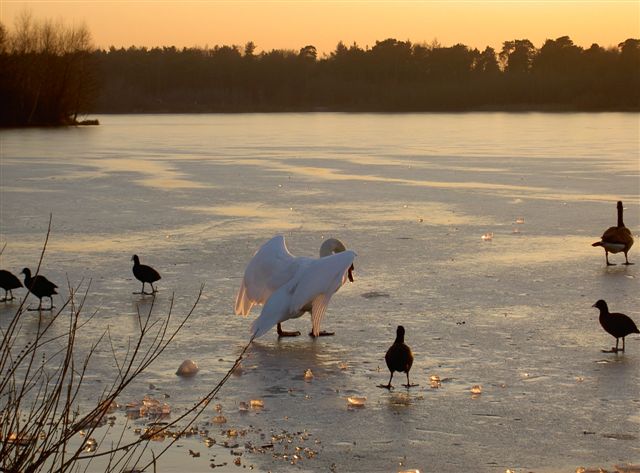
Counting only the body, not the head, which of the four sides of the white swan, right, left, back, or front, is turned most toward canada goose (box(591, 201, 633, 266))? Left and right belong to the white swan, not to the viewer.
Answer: front

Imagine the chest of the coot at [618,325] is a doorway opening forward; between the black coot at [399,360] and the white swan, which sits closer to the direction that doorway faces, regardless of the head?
the white swan

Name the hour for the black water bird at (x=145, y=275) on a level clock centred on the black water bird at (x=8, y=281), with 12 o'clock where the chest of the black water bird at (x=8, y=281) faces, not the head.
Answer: the black water bird at (x=145, y=275) is roughly at 6 o'clock from the black water bird at (x=8, y=281).

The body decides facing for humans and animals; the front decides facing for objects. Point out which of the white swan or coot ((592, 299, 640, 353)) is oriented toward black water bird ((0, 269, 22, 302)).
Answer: the coot

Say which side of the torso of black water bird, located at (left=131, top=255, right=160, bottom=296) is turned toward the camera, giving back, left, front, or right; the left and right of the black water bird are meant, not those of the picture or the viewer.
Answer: left

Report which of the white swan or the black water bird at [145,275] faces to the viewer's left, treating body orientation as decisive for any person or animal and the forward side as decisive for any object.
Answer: the black water bird

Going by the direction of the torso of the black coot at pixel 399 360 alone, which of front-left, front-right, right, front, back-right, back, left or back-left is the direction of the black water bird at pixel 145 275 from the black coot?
front-left

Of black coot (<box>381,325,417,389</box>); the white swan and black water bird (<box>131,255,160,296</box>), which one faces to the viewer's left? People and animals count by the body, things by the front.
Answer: the black water bird

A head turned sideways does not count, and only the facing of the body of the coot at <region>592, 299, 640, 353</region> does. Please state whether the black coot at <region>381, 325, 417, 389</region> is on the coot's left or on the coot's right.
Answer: on the coot's left

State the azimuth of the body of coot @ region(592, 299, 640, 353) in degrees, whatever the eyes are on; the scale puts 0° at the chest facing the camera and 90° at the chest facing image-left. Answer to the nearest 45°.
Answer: approximately 90°

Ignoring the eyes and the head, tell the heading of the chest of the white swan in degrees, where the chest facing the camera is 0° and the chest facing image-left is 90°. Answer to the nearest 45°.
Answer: approximately 225°

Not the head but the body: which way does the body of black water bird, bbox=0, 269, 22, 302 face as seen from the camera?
to the viewer's left

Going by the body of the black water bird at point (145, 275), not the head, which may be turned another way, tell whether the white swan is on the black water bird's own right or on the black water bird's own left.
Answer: on the black water bird's own left
